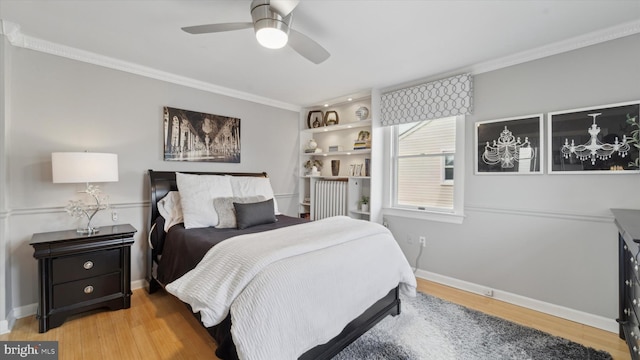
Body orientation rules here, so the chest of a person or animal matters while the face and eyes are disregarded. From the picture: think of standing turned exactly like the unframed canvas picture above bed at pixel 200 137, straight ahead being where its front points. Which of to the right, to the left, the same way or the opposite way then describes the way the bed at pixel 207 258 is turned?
the same way

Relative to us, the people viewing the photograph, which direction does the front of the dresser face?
facing to the left of the viewer

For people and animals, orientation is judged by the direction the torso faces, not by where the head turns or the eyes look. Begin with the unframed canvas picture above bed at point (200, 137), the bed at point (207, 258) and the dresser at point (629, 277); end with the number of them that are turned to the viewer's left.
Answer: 1

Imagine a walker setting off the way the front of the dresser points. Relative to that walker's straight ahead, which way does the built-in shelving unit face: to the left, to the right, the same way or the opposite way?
to the left

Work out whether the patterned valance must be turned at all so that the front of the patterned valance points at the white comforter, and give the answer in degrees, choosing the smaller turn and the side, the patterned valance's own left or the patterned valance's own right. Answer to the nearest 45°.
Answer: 0° — it already faces it

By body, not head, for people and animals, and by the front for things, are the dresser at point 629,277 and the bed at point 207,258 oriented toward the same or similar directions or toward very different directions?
very different directions

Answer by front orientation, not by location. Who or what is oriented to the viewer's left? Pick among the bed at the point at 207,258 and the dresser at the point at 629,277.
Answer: the dresser

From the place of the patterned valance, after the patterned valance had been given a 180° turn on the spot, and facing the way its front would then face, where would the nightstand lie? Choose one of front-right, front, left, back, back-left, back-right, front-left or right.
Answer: back

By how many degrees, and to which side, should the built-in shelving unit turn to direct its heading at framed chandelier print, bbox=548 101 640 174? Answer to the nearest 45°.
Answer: approximately 90° to its left

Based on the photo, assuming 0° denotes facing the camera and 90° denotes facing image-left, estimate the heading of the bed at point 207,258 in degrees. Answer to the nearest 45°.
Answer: approximately 315°

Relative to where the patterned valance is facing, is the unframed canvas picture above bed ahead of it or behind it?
ahead

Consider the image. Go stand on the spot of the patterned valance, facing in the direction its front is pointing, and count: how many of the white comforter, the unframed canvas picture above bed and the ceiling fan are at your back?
0

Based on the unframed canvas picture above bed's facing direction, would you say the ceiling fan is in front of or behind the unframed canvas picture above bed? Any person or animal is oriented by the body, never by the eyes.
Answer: in front
